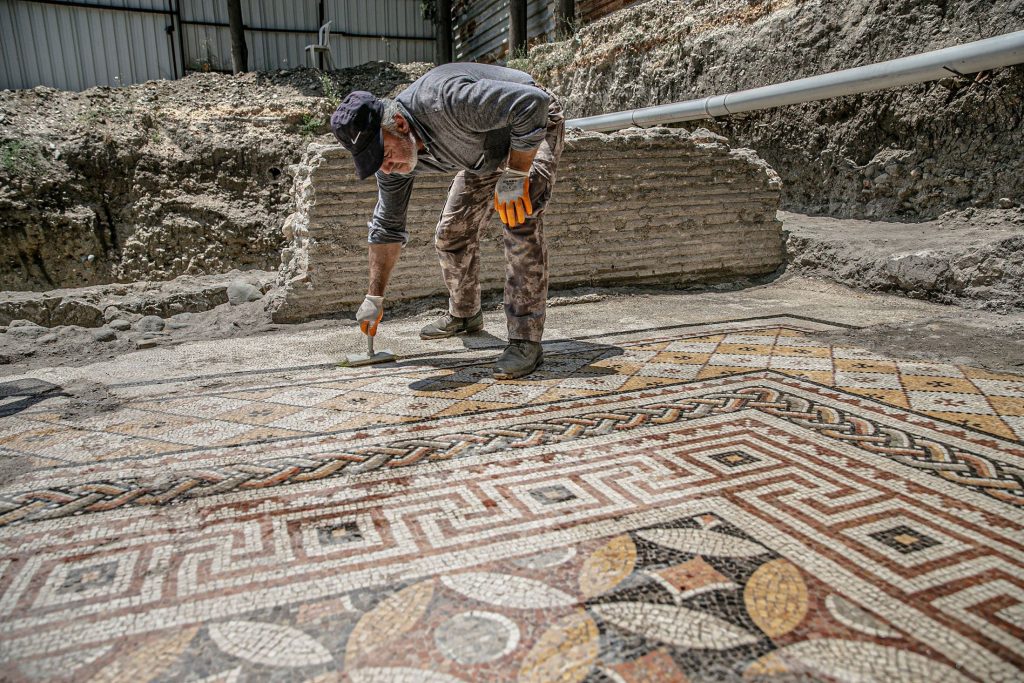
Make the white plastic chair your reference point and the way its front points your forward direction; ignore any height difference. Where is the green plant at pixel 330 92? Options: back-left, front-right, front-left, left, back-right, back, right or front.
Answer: front-left

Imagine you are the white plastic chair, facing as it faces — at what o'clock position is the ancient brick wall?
The ancient brick wall is roughly at 10 o'clock from the white plastic chair.

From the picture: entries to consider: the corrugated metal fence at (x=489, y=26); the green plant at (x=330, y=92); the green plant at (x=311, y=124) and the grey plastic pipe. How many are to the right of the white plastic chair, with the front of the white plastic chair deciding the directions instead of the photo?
0

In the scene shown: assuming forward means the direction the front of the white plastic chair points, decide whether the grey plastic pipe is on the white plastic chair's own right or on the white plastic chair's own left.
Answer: on the white plastic chair's own left

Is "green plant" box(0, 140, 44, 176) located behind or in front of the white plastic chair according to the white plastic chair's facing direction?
in front

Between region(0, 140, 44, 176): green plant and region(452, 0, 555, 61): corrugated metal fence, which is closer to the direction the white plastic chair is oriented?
the green plant

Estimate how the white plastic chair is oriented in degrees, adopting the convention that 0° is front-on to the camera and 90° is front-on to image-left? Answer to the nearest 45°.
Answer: approximately 45°

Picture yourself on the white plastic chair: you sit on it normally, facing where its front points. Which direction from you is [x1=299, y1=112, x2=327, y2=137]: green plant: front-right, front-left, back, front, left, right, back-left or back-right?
front-left

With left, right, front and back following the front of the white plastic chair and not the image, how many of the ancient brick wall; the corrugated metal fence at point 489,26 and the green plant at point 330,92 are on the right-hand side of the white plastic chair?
0

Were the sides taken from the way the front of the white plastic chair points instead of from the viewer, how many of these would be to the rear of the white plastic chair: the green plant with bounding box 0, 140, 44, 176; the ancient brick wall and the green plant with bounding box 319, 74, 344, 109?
0

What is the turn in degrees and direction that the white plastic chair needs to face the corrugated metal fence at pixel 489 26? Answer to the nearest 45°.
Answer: approximately 135° to its left

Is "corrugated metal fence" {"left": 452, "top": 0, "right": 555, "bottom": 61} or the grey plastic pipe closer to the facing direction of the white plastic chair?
the grey plastic pipe
